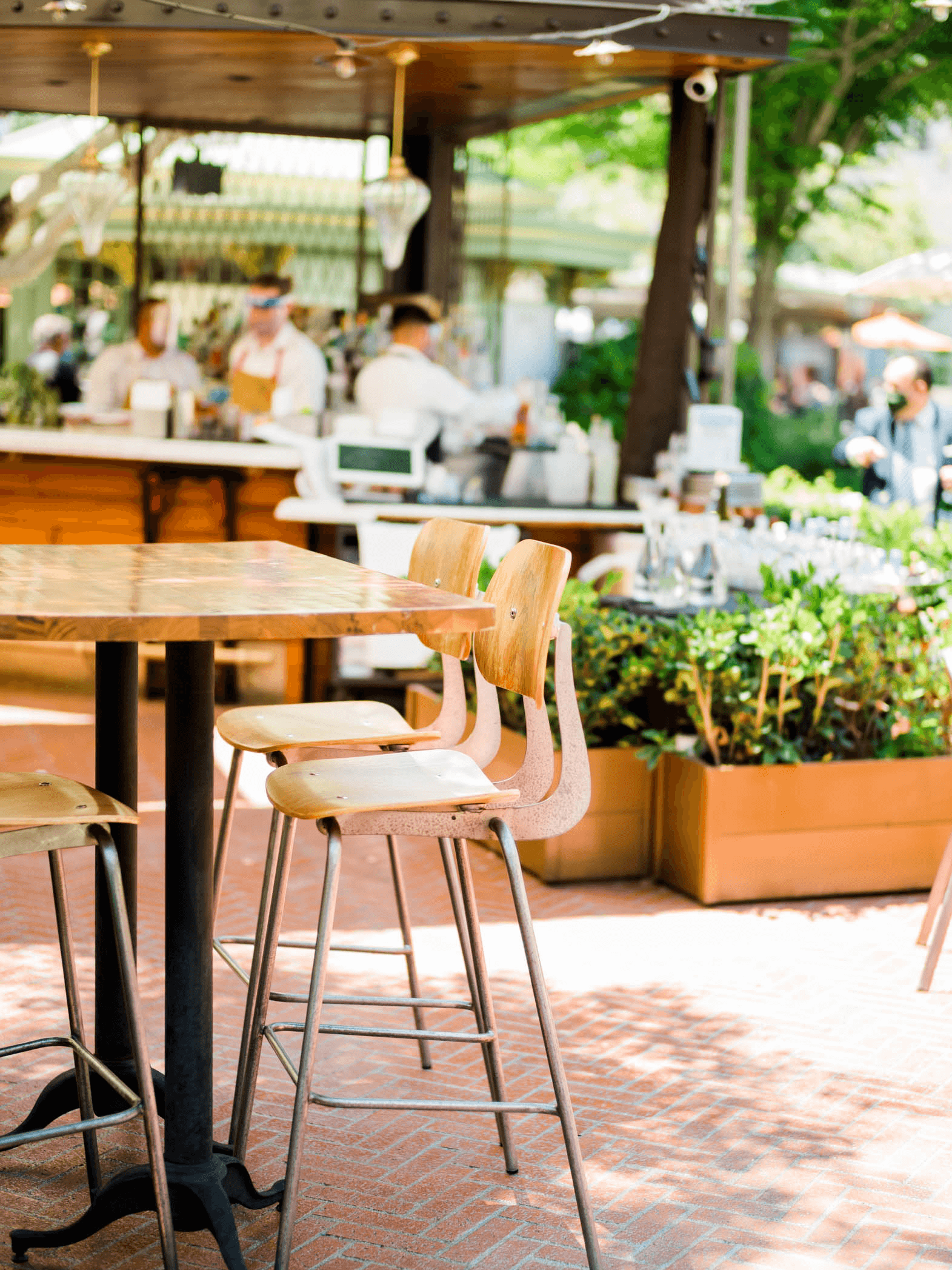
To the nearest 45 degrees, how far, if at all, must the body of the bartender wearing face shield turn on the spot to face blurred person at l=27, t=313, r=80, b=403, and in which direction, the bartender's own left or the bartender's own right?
approximately 135° to the bartender's own right

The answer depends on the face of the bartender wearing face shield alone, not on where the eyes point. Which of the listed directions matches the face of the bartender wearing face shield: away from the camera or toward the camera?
toward the camera

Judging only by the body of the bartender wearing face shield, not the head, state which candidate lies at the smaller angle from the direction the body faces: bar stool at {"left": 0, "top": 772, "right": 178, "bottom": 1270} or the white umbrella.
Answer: the bar stool

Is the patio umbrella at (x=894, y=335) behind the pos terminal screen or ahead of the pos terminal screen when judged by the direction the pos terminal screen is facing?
behind

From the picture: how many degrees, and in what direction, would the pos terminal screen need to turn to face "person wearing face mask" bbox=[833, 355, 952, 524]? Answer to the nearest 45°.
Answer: approximately 135° to its left

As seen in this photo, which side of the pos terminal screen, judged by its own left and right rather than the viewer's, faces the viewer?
front

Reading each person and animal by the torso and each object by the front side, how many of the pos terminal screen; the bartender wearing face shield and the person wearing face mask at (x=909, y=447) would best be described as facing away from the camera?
0

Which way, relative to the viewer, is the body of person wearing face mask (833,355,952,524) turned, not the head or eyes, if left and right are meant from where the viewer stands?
facing the viewer and to the left of the viewer

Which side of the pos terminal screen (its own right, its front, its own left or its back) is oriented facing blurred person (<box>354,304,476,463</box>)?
back

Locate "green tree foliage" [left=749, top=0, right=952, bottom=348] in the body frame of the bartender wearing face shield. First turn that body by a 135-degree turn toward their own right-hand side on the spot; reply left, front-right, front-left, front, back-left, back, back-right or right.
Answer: front-right

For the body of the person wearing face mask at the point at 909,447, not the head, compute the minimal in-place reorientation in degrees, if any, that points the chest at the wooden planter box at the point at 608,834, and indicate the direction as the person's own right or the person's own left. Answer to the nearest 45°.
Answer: approximately 45° to the person's own left

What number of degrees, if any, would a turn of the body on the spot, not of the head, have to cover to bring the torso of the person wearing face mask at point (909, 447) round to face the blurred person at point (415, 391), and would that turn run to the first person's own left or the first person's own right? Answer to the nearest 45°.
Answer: approximately 90° to the first person's own right

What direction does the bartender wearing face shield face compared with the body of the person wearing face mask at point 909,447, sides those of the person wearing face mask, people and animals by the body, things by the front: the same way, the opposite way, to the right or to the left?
the same way
